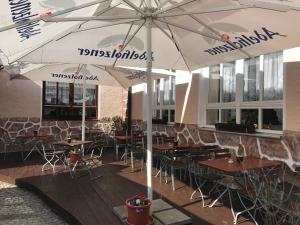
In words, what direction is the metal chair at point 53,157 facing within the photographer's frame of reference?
facing away from the viewer and to the right of the viewer

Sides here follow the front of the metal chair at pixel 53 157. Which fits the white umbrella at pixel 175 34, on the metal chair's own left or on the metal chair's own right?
on the metal chair's own right

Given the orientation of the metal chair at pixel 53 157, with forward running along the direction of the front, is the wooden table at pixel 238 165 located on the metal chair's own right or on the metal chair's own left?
on the metal chair's own right

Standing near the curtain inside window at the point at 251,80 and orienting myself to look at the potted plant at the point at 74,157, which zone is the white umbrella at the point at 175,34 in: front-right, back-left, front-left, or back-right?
front-left

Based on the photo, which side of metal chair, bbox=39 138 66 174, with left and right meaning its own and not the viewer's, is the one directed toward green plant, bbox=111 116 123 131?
front
